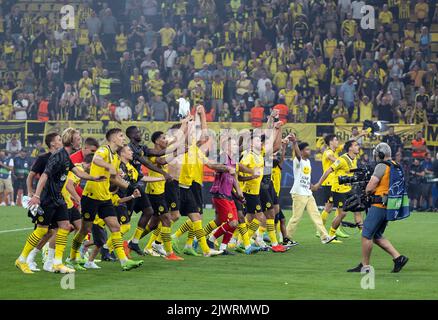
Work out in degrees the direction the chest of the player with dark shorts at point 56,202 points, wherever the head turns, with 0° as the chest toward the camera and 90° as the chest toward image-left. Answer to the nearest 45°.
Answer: approximately 270°

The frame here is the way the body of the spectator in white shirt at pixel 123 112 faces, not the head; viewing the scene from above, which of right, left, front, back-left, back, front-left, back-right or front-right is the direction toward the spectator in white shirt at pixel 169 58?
back-left

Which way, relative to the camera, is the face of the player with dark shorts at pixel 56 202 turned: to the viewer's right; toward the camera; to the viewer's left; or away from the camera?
to the viewer's right

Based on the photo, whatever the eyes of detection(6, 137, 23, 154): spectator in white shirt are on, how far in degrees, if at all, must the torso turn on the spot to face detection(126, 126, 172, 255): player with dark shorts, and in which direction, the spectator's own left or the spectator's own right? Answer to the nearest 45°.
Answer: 0° — they already face them

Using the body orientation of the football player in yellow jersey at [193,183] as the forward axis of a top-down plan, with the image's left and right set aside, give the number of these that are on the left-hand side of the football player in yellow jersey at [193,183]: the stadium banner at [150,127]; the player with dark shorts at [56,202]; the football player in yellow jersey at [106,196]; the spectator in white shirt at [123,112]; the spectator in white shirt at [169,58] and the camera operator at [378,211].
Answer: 3

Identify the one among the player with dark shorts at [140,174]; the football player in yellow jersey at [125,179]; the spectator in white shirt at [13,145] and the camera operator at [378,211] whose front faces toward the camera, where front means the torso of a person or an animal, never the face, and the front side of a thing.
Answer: the spectator in white shirt
